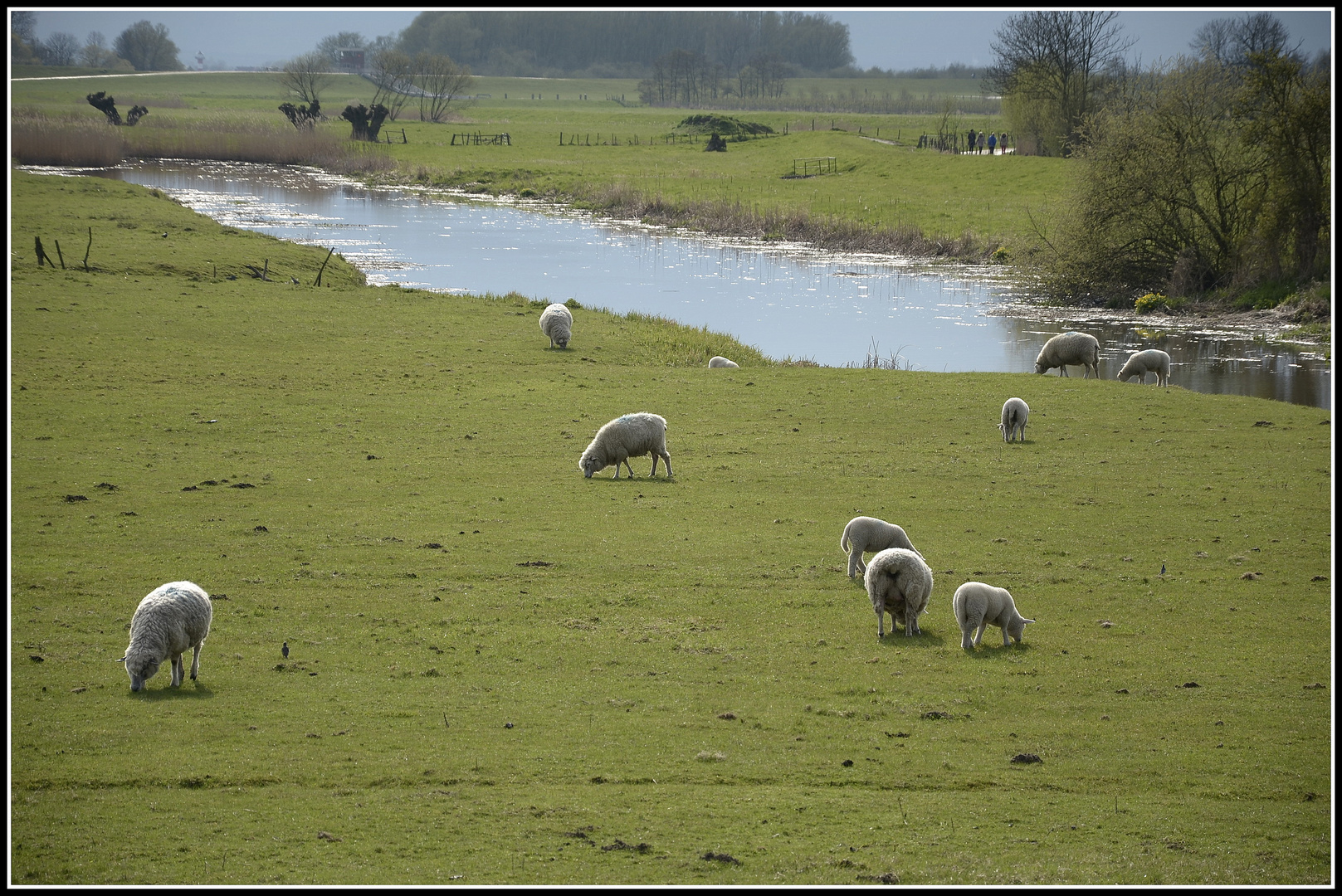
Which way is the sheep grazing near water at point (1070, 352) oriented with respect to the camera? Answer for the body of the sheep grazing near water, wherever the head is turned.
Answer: to the viewer's left

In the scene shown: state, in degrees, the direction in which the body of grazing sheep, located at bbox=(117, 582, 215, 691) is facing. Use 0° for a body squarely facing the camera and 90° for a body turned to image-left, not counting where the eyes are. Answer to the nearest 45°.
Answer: approximately 45°

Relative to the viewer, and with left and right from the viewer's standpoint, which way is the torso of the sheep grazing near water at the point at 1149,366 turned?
facing to the left of the viewer

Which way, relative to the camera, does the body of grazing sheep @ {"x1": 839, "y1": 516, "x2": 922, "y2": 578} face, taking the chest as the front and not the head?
to the viewer's right

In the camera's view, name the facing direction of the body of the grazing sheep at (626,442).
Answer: to the viewer's left

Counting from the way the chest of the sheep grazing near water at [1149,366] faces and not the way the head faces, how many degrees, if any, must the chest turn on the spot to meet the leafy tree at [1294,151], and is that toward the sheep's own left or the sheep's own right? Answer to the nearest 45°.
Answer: approximately 90° to the sheep's own right

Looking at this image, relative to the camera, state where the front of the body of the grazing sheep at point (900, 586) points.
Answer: away from the camera

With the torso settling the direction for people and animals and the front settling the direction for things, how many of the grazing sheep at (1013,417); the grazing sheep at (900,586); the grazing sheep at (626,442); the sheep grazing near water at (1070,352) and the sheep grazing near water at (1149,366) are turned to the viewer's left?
3
